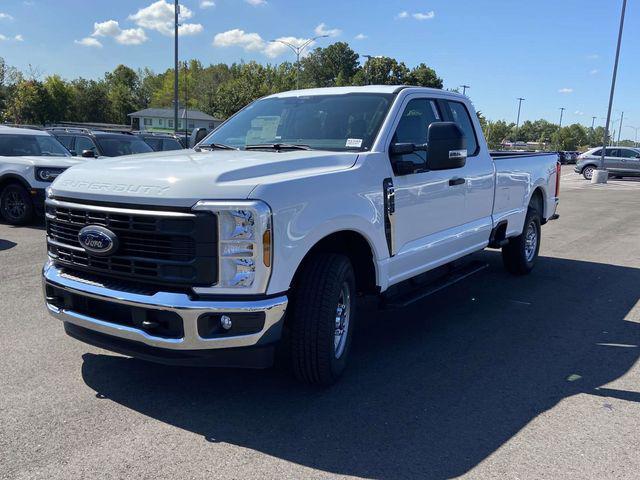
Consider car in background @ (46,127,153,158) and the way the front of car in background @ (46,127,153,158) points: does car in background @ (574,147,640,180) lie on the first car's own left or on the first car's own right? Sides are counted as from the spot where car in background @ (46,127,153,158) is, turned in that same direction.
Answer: on the first car's own left

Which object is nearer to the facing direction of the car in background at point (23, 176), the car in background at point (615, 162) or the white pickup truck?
the white pickup truck

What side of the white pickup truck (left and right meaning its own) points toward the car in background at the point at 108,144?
right

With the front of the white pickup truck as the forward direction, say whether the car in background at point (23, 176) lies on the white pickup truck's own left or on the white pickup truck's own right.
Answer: on the white pickup truck's own right

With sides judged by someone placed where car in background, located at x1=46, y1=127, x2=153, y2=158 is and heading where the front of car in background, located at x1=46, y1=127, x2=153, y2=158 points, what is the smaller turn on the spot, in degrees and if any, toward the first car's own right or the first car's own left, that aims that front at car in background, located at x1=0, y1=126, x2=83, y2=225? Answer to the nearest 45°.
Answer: approximately 90° to the first car's own right

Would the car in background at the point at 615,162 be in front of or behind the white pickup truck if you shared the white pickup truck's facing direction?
behind

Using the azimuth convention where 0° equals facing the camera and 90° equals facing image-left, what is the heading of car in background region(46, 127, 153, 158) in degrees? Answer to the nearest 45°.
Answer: approximately 315°

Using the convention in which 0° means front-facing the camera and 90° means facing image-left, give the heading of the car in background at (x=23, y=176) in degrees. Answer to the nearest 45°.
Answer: approximately 315°

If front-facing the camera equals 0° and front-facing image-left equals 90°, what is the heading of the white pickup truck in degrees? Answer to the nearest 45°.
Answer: approximately 45°

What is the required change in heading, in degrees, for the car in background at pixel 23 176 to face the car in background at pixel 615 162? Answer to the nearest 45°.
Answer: approximately 45° to its left
